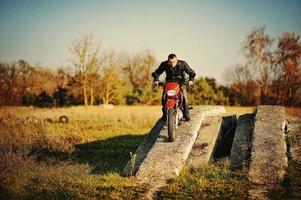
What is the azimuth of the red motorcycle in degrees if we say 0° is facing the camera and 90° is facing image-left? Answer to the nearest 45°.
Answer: approximately 0°

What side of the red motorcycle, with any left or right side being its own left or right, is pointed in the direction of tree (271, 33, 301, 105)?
back

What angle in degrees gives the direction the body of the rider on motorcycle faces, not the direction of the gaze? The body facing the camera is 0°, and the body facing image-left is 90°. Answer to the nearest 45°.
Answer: approximately 0°
